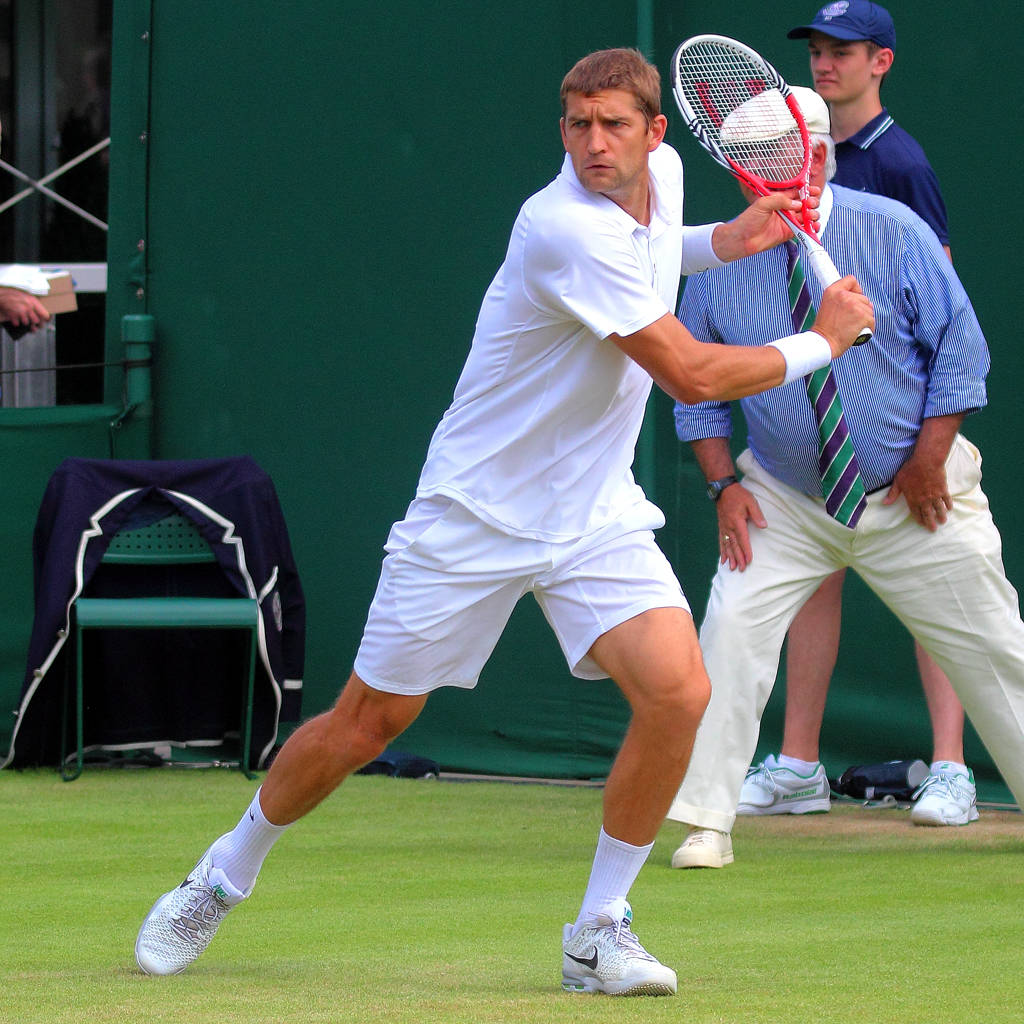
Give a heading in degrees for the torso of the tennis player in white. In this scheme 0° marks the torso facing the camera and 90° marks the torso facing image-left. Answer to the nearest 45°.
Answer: approximately 315°

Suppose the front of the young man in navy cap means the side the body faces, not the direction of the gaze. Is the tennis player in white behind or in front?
in front

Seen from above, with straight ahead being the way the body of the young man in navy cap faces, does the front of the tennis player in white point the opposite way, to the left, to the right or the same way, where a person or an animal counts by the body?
to the left

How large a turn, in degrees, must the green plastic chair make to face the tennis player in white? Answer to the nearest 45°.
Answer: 0° — it already faces them

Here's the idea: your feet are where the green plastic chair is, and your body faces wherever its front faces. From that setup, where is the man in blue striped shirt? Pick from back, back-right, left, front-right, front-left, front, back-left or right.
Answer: front-left

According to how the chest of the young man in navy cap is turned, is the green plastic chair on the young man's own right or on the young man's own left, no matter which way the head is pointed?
on the young man's own right

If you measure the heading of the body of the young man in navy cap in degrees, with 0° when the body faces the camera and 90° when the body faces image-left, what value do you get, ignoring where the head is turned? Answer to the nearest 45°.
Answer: approximately 45°

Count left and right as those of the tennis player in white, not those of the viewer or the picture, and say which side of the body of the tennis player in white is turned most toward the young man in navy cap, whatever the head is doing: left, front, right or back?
left

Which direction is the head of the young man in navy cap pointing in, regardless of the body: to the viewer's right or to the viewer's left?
to the viewer's left

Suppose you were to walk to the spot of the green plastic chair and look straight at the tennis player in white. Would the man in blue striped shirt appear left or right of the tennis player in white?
left

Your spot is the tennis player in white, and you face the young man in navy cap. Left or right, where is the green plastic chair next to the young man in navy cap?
left
